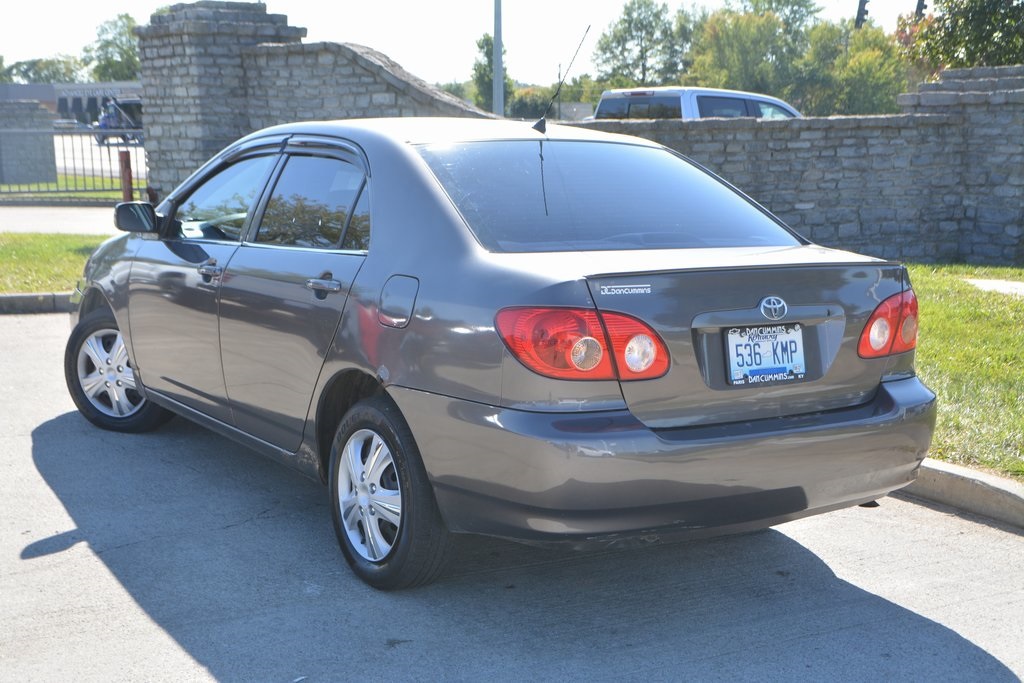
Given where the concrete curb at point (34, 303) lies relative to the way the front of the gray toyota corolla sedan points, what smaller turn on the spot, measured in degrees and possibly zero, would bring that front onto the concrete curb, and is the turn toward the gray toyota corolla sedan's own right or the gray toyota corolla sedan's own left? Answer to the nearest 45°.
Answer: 0° — it already faces it

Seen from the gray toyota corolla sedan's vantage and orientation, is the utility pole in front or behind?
in front

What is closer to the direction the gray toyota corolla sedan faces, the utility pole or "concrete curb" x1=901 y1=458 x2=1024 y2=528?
the utility pole

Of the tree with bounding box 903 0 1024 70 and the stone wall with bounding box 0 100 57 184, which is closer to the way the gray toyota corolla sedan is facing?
the stone wall

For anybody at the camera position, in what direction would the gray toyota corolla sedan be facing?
facing away from the viewer and to the left of the viewer

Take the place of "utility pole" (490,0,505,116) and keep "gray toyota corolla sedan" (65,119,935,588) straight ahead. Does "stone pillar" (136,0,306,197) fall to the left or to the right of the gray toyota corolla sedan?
right

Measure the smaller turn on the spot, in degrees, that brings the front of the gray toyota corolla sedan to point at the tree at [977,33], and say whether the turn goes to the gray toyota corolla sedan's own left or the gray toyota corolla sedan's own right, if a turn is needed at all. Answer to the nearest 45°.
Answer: approximately 90° to the gray toyota corolla sedan's own right

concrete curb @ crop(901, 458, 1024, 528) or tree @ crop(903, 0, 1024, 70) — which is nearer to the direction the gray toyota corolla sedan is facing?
the tree

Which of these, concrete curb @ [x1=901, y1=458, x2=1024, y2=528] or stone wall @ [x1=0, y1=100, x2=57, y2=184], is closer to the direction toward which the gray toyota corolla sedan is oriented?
the stone wall

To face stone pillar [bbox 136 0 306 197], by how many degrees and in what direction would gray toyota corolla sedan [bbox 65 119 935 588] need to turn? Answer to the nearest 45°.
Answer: approximately 45° to its right

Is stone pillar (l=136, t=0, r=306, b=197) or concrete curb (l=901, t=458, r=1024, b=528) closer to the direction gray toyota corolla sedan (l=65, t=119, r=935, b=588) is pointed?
the stone pillar
